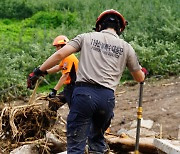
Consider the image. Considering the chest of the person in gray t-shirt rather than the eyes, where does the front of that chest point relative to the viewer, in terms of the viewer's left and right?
facing away from the viewer

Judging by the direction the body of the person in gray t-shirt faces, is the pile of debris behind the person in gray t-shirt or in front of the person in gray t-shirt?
in front

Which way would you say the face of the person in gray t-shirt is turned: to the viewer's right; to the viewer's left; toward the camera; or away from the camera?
away from the camera

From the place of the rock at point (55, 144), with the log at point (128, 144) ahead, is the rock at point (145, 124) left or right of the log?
left

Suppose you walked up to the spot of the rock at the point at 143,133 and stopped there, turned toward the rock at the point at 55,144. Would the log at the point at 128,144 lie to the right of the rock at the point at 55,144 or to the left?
left
